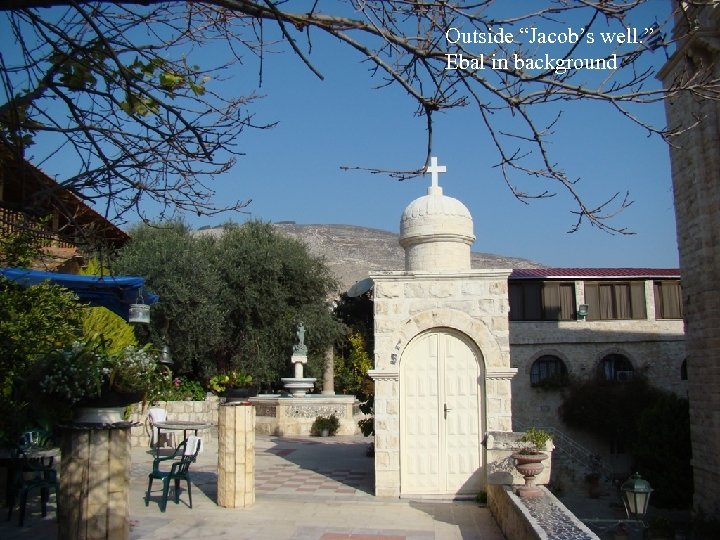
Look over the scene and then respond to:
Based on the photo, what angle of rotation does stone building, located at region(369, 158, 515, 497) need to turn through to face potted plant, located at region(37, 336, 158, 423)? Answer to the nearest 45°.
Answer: approximately 45° to its right

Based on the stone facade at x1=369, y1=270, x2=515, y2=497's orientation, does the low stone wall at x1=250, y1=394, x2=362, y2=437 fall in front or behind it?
behind

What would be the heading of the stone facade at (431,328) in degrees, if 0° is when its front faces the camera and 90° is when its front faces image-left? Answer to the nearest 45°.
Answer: approximately 0°

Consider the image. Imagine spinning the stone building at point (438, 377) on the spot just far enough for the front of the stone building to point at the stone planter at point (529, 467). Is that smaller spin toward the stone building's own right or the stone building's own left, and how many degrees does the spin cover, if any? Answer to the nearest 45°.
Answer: approximately 45° to the stone building's own left

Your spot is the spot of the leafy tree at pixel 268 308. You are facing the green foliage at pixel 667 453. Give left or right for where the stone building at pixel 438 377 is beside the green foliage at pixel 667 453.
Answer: right

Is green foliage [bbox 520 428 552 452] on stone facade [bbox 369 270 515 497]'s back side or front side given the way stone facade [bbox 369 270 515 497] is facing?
on the front side

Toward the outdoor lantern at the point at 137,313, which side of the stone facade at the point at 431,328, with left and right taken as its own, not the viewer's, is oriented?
right

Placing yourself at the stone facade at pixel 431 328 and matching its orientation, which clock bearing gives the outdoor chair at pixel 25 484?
The outdoor chair is roughly at 2 o'clock from the stone facade.

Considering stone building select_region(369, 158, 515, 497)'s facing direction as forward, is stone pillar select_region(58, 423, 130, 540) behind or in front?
in front

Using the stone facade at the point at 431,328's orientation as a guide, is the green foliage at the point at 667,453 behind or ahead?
behind

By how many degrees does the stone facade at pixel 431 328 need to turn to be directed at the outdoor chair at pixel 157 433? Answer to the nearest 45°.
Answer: approximately 135° to its right

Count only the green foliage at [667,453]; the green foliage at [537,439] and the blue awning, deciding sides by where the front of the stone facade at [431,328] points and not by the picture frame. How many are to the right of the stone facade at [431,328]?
1

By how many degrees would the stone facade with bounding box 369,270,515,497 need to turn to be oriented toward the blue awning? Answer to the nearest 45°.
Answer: approximately 90° to its right

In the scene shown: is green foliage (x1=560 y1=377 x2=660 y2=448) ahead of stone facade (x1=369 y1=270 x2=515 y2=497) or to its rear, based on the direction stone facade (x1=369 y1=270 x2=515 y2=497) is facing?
to the rear
